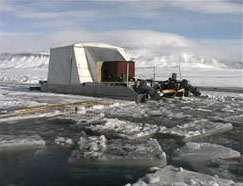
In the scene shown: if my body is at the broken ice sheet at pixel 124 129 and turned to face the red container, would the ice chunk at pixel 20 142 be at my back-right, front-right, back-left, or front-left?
back-left

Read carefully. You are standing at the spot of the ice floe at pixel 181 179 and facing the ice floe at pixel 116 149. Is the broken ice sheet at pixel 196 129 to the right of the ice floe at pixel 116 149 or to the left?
right

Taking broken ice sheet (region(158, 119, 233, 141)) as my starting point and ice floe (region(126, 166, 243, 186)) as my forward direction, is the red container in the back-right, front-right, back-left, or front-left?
back-right
